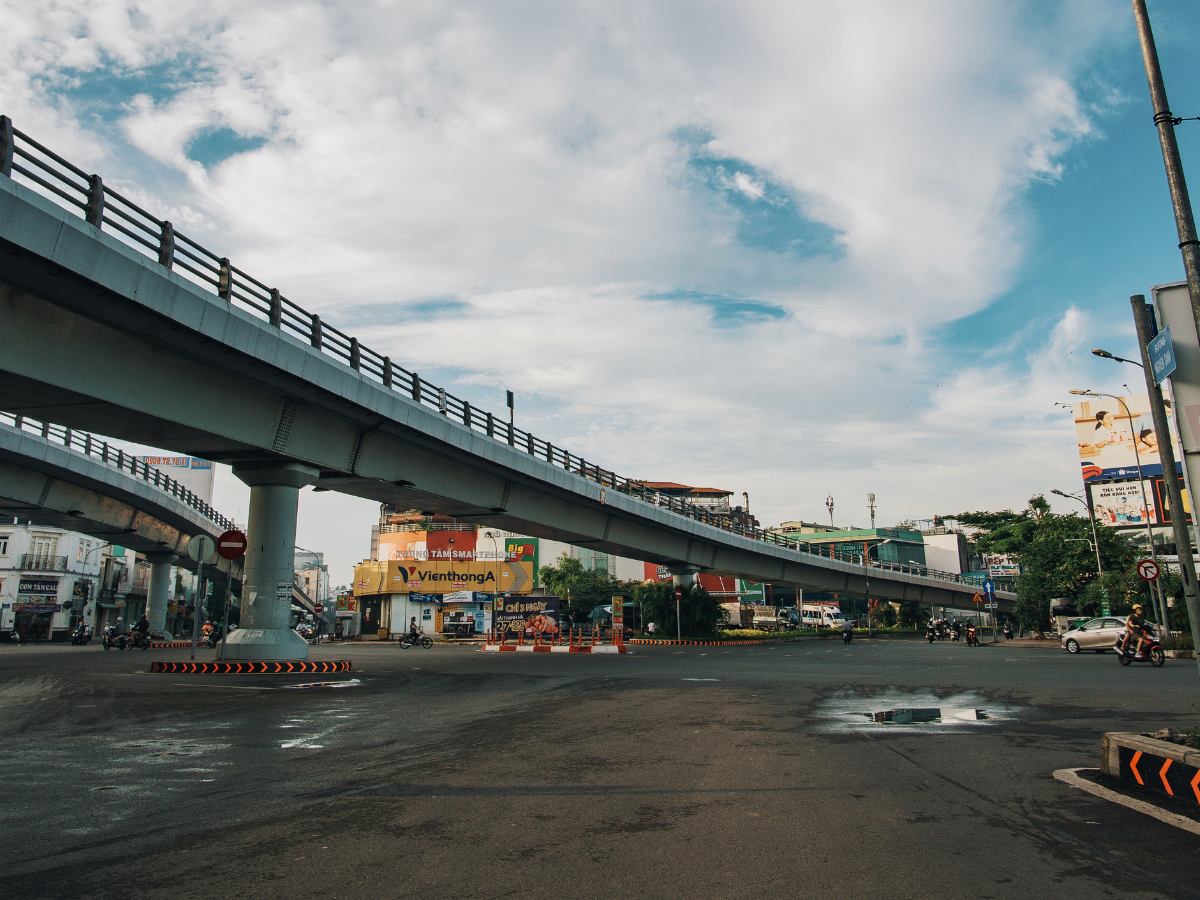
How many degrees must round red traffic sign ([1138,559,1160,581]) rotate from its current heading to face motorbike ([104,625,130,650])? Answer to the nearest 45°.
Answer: approximately 90° to its right

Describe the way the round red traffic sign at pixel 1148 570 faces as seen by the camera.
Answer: facing the viewer

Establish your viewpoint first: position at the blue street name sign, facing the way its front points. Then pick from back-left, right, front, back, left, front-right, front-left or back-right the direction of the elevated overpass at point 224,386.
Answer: front-right

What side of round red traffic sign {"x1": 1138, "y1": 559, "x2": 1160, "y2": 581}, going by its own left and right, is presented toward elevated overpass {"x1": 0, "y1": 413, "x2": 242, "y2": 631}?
right

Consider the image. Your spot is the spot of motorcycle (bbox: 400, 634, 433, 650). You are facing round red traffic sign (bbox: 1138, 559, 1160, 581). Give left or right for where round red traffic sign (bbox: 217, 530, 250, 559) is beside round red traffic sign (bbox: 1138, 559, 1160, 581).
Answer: right

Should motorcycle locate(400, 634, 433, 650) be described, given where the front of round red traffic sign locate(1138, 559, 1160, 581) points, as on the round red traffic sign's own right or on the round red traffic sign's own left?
on the round red traffic sign's own right

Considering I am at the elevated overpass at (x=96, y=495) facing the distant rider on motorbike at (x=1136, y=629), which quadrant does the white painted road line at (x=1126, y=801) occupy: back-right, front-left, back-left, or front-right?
front-right

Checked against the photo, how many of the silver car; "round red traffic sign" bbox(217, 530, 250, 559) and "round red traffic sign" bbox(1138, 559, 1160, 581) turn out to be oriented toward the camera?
2

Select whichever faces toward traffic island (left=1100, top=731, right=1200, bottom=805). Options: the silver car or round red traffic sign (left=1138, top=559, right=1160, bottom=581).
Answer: the round red traffic sign

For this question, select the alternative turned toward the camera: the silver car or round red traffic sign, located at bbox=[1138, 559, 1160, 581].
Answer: the round red traffic sign

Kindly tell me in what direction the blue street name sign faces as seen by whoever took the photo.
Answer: facing the viewer and to the left of the viewer

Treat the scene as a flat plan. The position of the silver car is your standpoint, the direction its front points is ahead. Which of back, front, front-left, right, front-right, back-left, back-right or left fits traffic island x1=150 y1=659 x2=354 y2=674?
front-left

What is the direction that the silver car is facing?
to the viewer's left

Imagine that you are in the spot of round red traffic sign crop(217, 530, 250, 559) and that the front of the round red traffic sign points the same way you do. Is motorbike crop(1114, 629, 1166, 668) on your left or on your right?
on your left

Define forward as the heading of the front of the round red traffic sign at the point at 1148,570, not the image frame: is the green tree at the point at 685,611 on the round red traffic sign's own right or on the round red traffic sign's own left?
on the round red traffic sign's own right

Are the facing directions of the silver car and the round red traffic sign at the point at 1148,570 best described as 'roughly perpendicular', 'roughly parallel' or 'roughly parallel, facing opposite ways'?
roughly perpendicular

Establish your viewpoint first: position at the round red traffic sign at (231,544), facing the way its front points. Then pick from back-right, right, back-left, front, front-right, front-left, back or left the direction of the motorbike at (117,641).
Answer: back

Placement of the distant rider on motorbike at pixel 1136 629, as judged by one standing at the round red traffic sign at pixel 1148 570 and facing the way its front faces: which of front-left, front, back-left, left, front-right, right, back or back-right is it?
front
